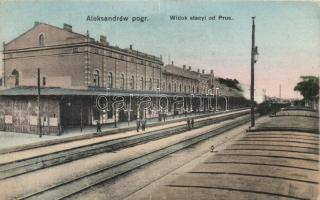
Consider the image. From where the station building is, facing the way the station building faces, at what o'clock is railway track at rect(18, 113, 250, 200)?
The railway track is roughly at 1 o'clock from the station building.

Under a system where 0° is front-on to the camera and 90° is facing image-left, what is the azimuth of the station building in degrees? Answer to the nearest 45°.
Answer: approximately 315°

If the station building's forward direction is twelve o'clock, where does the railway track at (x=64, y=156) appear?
The railway track is roughly at 1 o'clock from the station building.

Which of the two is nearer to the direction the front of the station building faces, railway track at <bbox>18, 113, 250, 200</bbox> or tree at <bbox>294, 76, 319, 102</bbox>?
the railway track

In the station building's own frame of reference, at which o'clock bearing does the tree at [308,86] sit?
The tree is roughly at 10 o'clock from the station building.
